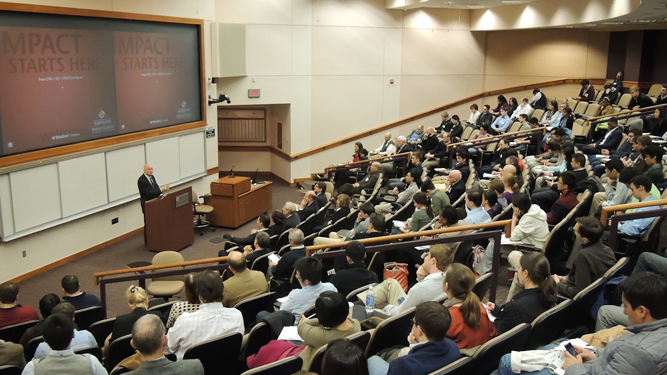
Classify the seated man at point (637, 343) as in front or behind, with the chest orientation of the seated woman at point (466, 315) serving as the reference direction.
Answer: behind

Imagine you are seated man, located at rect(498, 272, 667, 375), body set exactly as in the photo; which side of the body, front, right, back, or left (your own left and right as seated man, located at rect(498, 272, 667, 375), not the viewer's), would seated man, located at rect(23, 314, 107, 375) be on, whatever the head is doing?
front

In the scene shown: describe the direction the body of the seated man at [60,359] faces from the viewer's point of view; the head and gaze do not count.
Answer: away from the camera

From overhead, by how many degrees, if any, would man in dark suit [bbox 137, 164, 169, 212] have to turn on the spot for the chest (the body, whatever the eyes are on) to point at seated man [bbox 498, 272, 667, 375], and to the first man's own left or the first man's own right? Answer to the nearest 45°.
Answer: approximately 45° to the first man's own right

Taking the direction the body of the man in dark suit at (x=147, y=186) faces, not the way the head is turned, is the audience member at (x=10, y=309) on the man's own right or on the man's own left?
on the man's own right

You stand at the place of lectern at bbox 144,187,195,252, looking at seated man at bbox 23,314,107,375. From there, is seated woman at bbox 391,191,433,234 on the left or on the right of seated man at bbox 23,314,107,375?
left

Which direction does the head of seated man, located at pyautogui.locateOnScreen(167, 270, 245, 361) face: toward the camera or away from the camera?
away from the camera

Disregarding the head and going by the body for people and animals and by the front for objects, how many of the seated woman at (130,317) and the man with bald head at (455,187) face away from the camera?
1

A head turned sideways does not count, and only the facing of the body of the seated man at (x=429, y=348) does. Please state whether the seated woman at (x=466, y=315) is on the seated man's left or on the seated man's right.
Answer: on the seated man's right

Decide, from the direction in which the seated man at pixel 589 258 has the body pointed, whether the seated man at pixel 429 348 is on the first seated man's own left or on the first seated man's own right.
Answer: on the first seated man's own left

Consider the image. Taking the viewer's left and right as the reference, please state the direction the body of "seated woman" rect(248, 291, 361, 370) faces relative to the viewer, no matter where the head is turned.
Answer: facing away from the viewer and to the left of the viewer

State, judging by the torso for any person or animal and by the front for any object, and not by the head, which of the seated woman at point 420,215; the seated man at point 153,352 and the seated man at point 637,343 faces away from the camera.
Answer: the seated man at point 153,352

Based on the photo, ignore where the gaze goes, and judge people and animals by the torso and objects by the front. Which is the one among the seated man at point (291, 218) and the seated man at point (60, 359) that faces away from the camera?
the seated man at point (60, 359)

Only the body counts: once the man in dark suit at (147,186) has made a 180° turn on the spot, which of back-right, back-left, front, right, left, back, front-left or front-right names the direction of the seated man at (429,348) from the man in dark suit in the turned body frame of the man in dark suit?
back-left

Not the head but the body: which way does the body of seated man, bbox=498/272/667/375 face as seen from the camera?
to the viewer's left

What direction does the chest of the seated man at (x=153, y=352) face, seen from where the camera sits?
away from the camera
